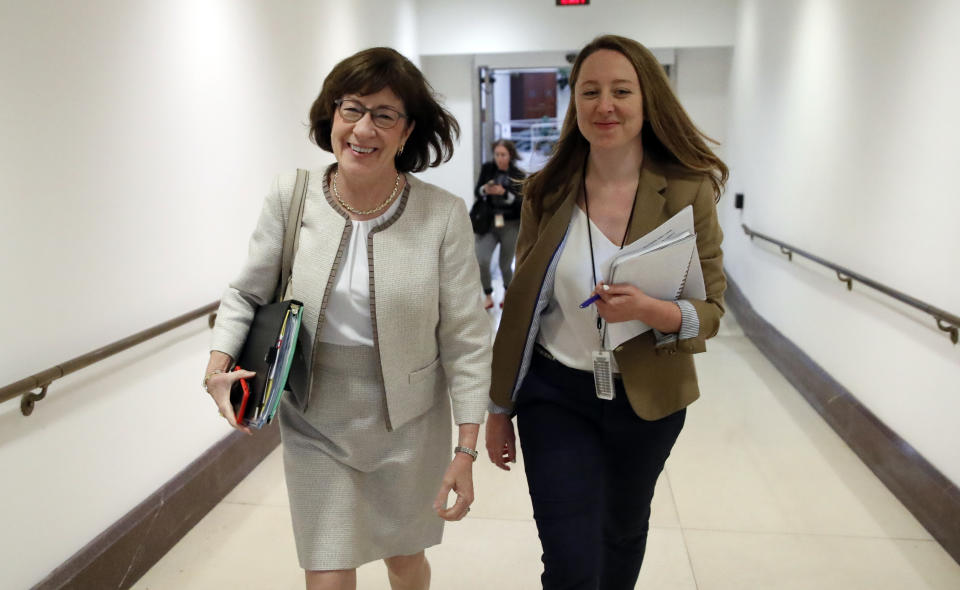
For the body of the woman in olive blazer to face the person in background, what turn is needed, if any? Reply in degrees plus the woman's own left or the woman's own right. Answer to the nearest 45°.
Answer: approximately 180°

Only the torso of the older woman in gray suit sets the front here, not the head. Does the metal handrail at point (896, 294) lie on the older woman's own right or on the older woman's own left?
on the older woman's own left

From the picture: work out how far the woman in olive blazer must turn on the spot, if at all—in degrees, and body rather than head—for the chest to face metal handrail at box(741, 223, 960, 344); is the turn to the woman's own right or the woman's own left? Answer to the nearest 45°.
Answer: approximately 135° to the woman's own left

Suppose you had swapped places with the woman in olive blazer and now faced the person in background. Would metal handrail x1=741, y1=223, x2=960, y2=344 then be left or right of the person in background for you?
right

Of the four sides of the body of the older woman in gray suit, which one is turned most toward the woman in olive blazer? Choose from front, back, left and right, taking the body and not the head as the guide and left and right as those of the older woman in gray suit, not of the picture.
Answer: left

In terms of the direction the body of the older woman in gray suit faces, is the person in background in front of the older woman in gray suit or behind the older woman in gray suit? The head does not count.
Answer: behind

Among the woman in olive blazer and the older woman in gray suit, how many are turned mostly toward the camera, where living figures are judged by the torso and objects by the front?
2

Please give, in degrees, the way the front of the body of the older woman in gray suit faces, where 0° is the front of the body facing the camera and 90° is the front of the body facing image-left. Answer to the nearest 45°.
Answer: approximately 0°

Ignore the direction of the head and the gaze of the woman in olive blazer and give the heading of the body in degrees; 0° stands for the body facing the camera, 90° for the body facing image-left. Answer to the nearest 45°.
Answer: approximately 0°

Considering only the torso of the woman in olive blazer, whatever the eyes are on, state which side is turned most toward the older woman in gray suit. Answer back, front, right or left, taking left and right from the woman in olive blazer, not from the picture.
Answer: right
